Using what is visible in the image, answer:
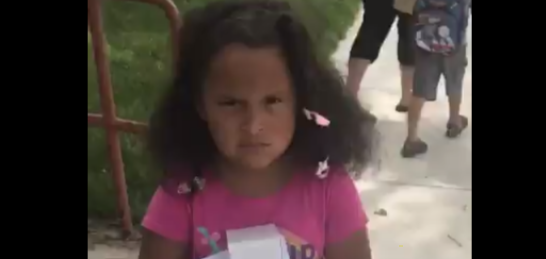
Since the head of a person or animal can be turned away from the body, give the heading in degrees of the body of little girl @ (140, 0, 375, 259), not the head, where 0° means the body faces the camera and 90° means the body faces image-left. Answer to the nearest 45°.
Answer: approximately 0°

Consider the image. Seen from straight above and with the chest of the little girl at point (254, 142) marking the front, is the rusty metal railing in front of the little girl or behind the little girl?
behind

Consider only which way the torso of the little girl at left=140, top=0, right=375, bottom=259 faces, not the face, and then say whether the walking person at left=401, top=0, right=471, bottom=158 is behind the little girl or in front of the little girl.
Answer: behind

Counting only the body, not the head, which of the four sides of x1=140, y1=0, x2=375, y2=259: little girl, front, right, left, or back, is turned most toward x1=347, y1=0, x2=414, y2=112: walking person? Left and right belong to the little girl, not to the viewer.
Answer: back
